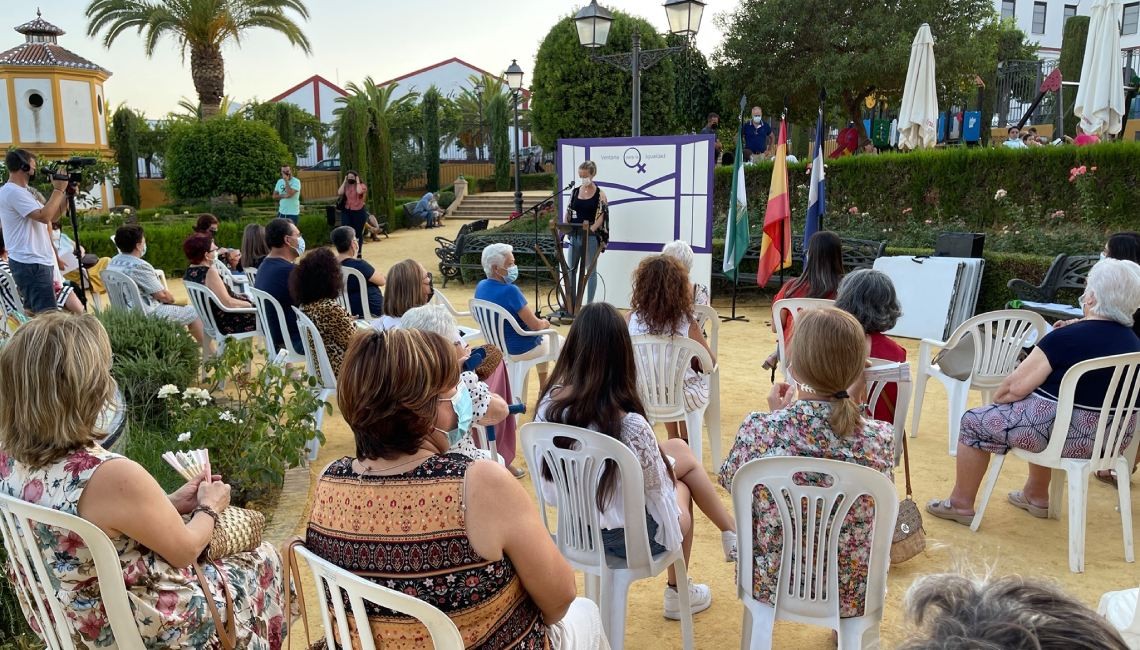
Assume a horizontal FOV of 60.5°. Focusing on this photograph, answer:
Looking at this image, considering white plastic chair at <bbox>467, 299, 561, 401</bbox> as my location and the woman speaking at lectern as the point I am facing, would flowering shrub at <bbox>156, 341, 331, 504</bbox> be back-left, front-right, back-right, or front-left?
back-left

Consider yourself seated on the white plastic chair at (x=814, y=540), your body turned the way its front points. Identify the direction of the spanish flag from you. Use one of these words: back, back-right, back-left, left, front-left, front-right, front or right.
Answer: front

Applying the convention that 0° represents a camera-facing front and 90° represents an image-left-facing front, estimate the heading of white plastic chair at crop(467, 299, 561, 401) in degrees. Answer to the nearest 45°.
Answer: approximately 225°

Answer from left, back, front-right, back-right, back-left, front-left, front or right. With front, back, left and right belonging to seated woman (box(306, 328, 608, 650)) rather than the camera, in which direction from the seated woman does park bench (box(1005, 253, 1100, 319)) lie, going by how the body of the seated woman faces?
front

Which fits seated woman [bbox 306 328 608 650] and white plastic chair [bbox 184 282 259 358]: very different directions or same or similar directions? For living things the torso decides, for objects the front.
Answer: same or similar directions

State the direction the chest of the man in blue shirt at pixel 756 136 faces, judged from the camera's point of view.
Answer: toward the camera

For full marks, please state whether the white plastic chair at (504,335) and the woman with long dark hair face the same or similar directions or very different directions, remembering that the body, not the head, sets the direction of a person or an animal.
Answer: same or similar directions

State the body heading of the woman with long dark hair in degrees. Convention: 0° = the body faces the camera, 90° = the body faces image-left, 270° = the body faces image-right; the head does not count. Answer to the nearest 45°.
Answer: approximately 225°

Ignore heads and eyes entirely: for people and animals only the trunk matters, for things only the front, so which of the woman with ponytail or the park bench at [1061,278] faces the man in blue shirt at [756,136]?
the woman with ponytail

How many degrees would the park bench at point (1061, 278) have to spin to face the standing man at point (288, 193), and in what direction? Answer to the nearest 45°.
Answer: approximately 45° to its right

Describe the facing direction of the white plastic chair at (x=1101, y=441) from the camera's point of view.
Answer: facing away from the viewer and to the left of the viewer

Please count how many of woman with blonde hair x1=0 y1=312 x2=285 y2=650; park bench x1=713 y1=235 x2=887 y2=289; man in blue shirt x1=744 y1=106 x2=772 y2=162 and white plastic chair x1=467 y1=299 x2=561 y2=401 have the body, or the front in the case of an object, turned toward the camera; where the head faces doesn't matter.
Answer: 2

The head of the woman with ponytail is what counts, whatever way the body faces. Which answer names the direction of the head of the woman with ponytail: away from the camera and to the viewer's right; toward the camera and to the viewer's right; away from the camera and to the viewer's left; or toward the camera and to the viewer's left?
away from the camera and to the viewer's left

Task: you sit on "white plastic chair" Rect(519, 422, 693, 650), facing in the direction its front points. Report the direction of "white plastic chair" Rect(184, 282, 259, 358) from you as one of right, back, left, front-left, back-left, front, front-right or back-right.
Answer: left

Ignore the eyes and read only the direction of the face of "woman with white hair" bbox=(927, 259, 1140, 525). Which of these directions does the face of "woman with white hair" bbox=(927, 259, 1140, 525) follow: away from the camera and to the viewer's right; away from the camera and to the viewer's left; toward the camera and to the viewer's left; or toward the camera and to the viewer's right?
away from the camera and to the viewer's left

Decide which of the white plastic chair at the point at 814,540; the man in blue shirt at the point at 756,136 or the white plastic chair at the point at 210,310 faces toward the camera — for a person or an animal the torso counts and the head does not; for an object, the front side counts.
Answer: the man in blue shirt

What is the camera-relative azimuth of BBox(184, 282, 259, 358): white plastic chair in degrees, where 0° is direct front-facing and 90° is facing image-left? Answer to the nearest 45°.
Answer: approximately 225°

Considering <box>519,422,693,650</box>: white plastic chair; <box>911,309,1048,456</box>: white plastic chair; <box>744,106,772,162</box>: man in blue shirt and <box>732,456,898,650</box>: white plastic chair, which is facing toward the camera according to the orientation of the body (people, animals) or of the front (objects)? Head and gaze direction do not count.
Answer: the man in blue shirt

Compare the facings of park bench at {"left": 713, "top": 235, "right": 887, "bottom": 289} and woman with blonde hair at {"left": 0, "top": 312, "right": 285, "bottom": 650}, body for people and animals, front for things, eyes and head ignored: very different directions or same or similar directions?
very different directions
